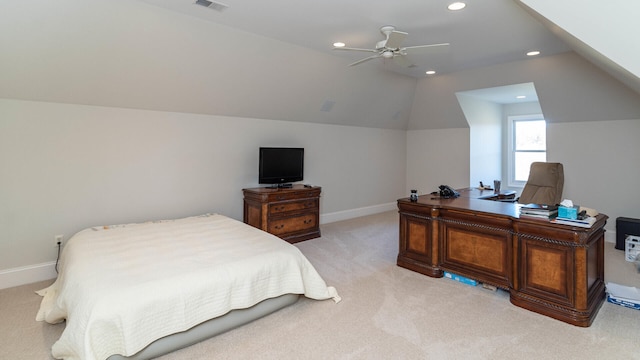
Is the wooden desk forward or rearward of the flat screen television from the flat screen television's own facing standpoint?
forward

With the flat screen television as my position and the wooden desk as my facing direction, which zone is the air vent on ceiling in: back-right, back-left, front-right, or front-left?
front-right

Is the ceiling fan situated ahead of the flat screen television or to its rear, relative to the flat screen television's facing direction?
ahead

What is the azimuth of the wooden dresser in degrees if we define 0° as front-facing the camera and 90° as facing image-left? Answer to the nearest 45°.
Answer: approximately 315°

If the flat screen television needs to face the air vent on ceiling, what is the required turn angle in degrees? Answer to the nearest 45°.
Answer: approximately 45° to its right
